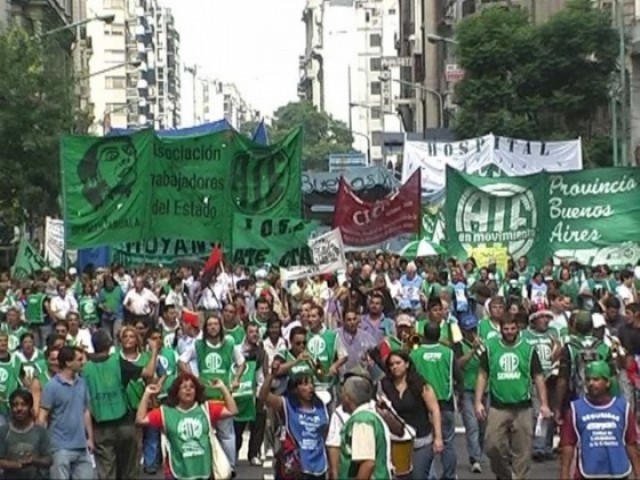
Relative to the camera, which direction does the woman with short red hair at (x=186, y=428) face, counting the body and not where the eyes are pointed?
toward the camera

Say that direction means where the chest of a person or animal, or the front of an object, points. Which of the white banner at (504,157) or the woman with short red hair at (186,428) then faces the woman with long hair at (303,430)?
the white banner

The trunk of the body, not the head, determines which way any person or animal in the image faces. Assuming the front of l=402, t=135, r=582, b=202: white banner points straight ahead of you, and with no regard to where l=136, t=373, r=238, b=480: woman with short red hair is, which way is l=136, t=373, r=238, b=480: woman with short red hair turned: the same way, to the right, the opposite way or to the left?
the same way

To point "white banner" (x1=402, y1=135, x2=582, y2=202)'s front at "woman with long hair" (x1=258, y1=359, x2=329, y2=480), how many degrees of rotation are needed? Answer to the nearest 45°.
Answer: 0° — it already faces them

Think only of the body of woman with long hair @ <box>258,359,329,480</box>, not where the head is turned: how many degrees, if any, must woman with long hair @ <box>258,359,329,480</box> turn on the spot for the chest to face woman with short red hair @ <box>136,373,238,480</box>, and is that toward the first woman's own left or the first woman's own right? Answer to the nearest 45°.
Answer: approximately 90° to the first woman's own right

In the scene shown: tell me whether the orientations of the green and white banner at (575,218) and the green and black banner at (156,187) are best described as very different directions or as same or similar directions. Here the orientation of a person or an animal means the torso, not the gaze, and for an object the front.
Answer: same or similar directions

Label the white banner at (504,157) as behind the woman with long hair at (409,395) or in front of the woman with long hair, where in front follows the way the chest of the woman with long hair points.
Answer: behind

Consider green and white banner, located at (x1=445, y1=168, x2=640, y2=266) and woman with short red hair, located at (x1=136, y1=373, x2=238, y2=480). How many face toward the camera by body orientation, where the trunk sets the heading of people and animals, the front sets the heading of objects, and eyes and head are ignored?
2

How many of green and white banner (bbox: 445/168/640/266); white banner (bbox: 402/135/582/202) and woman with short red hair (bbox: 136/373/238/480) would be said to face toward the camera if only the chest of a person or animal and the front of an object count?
3

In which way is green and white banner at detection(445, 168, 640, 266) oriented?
toward the camera

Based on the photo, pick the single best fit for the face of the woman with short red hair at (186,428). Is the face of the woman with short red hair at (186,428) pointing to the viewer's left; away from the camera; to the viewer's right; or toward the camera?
toward the camera

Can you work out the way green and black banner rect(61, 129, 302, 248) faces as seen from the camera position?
facing the viewer

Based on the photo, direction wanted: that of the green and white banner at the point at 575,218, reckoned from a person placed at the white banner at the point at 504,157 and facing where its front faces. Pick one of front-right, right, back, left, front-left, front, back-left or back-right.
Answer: front
